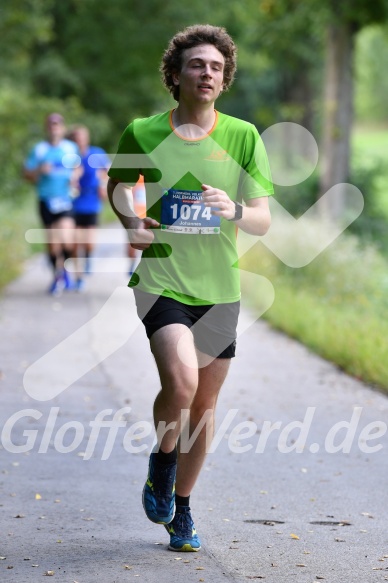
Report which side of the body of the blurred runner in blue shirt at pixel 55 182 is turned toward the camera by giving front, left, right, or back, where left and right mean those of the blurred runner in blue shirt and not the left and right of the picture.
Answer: front

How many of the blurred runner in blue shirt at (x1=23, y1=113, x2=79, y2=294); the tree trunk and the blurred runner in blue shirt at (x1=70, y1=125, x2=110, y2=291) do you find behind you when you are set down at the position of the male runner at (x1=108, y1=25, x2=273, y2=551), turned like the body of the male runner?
3

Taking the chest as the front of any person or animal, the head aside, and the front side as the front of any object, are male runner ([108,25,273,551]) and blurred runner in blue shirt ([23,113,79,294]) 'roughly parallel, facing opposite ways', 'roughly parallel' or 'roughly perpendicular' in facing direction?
roughly parallel

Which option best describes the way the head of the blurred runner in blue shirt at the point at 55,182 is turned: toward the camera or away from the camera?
toward the camera

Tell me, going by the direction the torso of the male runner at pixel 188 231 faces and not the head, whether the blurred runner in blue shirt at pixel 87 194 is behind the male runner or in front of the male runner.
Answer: behind

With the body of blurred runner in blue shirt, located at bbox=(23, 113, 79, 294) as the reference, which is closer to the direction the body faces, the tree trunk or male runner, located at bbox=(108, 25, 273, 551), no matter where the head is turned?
the male runner

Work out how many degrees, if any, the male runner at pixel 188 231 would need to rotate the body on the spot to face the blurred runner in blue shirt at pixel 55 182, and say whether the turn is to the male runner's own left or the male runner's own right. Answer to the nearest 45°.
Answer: approximately 180°

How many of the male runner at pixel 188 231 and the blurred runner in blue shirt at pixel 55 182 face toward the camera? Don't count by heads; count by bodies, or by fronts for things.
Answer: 2

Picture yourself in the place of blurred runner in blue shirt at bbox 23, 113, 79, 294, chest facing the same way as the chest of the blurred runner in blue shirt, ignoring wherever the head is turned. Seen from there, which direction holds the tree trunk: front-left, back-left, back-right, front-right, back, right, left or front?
back-left

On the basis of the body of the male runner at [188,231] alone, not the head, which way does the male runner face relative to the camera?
toward the camera

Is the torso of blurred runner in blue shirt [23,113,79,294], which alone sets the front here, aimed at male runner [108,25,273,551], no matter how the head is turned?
yes

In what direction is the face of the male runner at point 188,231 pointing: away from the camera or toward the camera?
toward the camera
